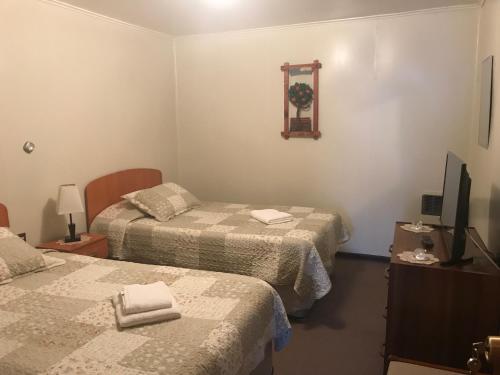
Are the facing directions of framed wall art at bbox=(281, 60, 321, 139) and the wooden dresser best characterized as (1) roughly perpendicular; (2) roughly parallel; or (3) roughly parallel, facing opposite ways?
roughly perpendicular

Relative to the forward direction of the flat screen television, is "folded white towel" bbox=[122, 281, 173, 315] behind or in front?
in front

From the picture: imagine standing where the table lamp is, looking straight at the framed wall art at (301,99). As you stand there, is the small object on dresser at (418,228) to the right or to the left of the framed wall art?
right

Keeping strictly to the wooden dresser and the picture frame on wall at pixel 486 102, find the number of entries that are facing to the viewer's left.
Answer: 2

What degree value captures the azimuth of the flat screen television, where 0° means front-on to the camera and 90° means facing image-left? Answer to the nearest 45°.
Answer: approximately 90°

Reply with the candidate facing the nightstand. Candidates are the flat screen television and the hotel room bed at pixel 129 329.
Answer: the flat screen television

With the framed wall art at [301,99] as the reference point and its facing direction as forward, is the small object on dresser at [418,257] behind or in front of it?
in front

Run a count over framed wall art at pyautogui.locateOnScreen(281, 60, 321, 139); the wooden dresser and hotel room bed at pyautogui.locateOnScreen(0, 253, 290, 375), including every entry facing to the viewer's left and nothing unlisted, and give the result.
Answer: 1

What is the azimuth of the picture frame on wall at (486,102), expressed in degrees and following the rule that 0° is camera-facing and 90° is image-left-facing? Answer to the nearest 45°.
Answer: approximately 90°

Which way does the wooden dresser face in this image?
to the viewer's left

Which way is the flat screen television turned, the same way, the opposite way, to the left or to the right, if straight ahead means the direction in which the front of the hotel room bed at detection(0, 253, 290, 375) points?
the opposite way

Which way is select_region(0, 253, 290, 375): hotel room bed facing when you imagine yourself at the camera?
facing the viewer and to the right of the viewer

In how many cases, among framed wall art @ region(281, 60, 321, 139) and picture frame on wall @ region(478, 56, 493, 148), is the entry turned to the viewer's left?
1

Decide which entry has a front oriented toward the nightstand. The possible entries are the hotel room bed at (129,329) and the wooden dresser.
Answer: the wooden dresser

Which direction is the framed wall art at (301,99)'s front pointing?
toward the camera

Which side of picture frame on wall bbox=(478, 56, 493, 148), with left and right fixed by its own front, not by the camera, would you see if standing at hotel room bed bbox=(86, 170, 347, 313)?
front

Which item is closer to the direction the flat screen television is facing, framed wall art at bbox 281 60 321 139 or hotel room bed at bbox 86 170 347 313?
the hotel room bed
